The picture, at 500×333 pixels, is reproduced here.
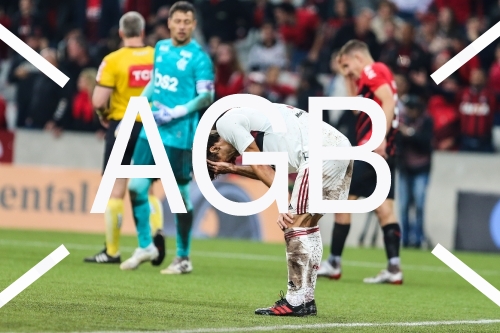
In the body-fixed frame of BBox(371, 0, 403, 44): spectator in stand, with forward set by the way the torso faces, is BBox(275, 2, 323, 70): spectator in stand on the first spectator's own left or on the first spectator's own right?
on the first spectator's own right

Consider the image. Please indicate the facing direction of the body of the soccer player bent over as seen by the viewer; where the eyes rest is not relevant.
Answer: to the viewer's left

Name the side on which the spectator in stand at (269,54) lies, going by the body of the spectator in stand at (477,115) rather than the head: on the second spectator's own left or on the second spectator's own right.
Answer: on the second spectator's own right

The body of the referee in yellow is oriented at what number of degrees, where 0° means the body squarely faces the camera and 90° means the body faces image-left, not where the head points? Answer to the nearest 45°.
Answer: approximately 135°

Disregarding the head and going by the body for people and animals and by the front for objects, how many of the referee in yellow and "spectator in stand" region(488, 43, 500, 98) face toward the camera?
1

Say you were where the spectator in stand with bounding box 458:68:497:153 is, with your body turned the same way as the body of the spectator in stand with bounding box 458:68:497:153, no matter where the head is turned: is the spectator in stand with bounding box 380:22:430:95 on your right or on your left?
on your right

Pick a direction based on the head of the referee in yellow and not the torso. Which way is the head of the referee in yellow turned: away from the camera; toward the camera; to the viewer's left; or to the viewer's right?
away from the camera

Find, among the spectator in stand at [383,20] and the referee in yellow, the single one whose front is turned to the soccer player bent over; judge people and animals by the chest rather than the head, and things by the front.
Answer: the spectator in stand
